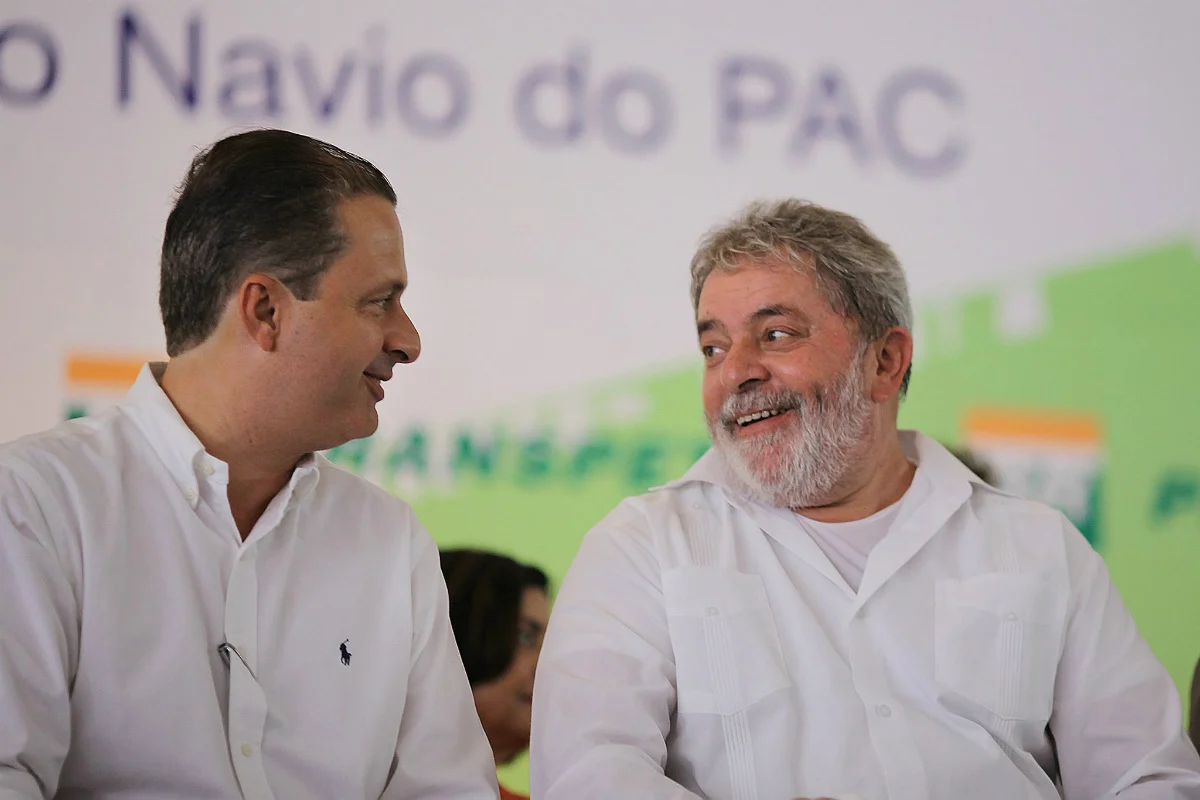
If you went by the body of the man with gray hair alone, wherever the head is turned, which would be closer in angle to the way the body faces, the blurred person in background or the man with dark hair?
the man with dark hair

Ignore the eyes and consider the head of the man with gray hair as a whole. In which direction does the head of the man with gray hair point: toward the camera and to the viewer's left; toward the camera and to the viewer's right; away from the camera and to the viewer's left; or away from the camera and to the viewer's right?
toward the camera and to the viewer's left

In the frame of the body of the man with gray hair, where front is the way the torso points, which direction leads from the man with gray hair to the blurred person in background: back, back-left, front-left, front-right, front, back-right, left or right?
back-right

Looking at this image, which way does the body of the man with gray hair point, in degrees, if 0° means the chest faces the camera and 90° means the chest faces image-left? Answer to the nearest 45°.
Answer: approximately 0°

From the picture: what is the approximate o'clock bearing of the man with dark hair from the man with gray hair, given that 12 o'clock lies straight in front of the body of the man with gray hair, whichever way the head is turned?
The man with dark hair is roughly at 2 o'clock from the man with gray hair.

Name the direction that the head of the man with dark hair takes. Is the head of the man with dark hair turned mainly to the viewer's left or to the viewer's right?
to the viewer's right
